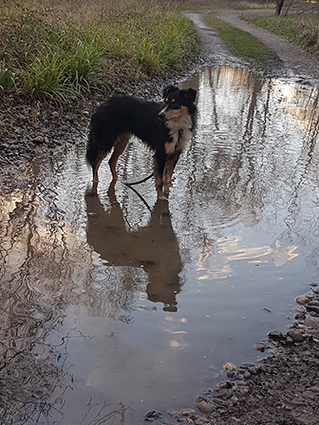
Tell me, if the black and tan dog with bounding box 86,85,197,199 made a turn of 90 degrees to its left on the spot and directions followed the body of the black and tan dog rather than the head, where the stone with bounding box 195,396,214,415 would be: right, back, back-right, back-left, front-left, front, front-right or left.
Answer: back-right

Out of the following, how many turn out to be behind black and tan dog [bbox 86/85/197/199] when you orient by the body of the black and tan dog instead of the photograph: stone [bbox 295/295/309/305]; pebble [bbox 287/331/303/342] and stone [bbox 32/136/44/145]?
1

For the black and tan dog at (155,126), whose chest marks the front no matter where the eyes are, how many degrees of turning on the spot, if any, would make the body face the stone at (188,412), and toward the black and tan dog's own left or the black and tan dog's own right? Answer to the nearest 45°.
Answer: approximately 45° to the black and tan dog's own right

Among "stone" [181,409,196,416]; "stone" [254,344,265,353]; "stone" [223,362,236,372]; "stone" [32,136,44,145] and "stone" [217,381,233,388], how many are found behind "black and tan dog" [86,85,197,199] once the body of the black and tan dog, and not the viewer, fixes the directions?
1

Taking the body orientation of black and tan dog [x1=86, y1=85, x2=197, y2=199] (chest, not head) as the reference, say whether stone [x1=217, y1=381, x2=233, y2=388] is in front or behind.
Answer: in front

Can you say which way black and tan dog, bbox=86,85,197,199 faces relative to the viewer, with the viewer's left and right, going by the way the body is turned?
facing the viewer and to the right of the viewer

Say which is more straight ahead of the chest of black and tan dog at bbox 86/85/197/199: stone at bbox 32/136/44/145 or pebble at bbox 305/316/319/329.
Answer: the pebble

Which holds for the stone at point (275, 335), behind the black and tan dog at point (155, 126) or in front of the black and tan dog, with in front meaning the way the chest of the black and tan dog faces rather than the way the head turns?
in front

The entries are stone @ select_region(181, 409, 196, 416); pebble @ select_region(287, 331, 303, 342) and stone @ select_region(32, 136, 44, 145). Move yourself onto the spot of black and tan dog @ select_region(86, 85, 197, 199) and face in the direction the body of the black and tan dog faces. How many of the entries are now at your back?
1

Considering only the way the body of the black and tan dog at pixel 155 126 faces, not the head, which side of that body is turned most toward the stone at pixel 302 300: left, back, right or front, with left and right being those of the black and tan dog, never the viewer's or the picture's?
front

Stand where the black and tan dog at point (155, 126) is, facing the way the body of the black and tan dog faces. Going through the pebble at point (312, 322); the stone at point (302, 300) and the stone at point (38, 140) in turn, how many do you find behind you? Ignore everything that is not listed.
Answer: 1

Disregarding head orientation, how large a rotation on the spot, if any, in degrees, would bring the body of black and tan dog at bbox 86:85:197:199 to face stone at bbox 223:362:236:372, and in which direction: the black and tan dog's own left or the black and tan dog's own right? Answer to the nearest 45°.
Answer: approximately 45° to the black and tan dog's own right
